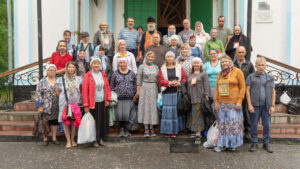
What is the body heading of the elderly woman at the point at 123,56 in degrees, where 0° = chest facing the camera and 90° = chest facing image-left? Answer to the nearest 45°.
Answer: approximately 0°

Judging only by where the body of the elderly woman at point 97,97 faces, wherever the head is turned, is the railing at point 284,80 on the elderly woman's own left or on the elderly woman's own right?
on the elderly woman's own left

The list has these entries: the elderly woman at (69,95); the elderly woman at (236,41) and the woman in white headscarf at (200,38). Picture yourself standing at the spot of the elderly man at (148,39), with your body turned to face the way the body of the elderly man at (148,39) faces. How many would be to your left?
2

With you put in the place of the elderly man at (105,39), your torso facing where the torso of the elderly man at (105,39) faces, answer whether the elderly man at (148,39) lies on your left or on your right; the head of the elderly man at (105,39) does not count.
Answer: on your left

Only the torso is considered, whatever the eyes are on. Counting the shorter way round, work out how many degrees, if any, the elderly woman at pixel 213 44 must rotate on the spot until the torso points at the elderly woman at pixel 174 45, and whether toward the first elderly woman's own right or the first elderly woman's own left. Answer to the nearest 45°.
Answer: approximately 90° to the first elderly woman's own right
